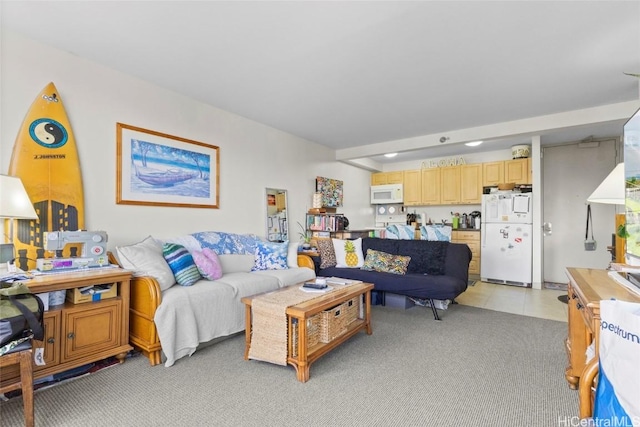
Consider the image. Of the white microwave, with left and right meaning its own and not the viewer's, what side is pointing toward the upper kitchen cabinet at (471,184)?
left

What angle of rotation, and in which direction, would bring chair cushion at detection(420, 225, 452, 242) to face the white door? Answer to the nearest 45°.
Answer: approximately 135° to its left

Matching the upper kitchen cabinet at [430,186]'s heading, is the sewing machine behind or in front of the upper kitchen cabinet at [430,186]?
in front

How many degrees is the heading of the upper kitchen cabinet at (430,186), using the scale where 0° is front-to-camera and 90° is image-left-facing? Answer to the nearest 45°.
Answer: approximately 0°

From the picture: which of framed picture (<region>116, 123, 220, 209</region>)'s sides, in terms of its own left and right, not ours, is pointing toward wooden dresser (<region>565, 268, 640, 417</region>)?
front

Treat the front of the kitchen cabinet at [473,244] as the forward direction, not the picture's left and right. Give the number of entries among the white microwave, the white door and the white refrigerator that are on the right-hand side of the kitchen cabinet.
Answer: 1

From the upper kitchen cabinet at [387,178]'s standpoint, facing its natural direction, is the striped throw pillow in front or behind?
in front

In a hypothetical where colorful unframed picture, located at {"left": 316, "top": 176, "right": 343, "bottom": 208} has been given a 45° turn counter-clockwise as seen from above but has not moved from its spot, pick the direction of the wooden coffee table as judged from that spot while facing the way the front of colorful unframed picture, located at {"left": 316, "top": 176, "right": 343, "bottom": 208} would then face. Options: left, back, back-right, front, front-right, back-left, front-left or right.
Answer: right

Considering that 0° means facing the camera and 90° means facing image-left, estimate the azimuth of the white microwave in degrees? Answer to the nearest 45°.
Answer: approximately 0°

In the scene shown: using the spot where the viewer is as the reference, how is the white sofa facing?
facing the viewer and to the right of the viewer

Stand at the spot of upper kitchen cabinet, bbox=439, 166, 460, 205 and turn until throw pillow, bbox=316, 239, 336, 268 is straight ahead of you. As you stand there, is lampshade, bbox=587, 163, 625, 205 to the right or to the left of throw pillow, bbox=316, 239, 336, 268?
left

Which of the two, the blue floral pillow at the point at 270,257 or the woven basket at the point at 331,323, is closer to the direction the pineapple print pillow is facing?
the woven basket

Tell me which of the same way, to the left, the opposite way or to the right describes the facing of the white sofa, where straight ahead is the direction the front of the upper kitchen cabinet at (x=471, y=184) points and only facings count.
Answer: to the left

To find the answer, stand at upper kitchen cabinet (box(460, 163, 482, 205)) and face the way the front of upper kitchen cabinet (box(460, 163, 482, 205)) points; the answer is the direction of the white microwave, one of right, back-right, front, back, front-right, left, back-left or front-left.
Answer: right
